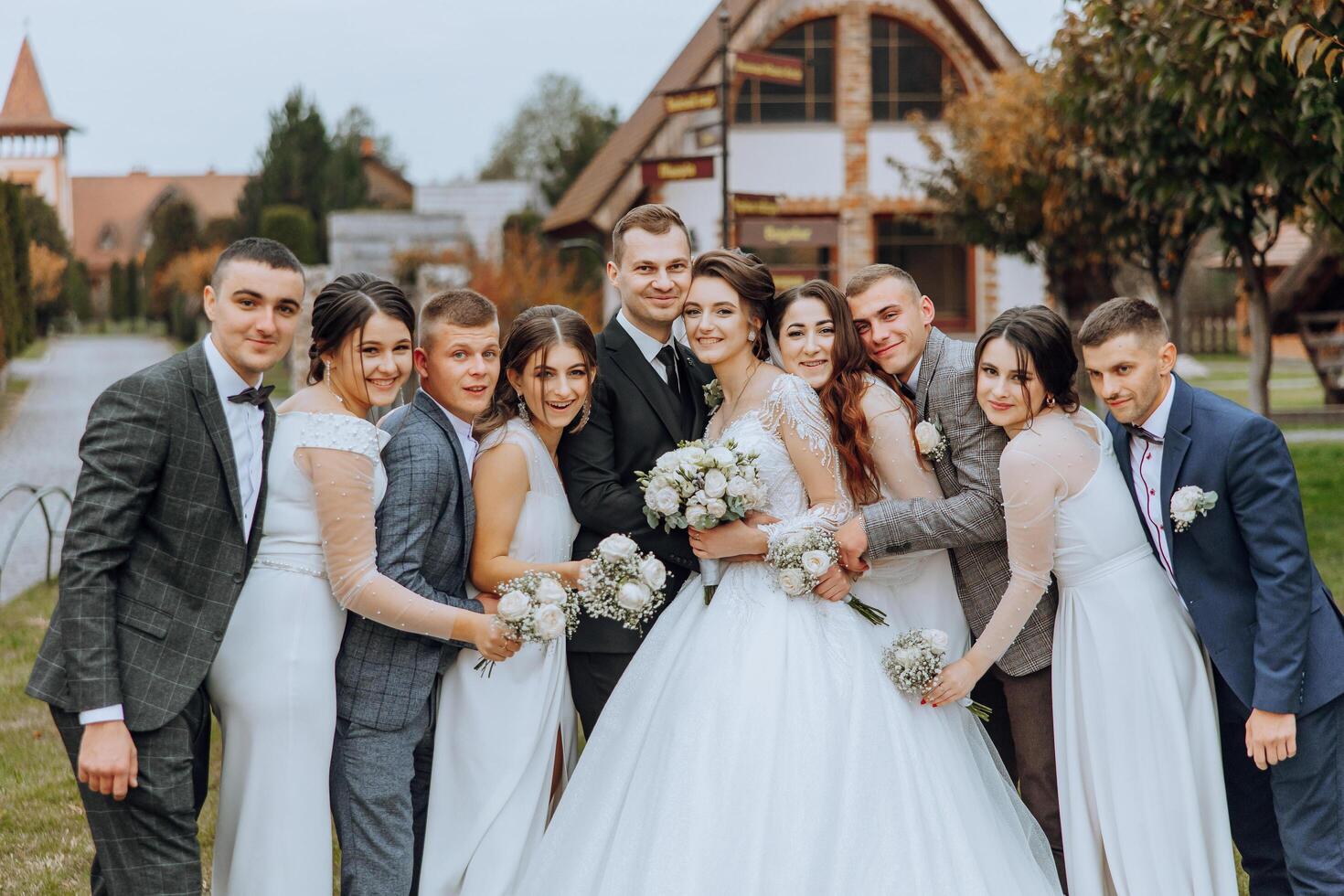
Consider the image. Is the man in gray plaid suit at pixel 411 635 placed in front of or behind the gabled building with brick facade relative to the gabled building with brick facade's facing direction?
in front

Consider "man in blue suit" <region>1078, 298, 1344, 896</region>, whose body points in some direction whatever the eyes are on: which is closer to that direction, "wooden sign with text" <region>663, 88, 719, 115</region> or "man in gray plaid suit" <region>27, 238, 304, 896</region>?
the man in gray plaid suit

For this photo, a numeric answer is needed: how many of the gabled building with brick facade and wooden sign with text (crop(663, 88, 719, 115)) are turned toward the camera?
2

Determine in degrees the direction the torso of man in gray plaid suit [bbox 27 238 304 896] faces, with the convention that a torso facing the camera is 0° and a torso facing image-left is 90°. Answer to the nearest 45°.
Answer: approximately 315°

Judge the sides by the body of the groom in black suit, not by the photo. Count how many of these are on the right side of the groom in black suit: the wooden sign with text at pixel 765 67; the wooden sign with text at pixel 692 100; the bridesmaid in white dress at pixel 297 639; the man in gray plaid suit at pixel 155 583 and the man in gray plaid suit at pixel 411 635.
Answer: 3

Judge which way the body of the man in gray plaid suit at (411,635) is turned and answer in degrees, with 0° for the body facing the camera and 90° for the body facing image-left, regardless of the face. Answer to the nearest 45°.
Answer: approximately 315°

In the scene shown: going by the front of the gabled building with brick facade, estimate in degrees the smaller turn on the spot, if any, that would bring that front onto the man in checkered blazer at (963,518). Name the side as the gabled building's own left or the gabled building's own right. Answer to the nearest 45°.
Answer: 0° — it already faces them
